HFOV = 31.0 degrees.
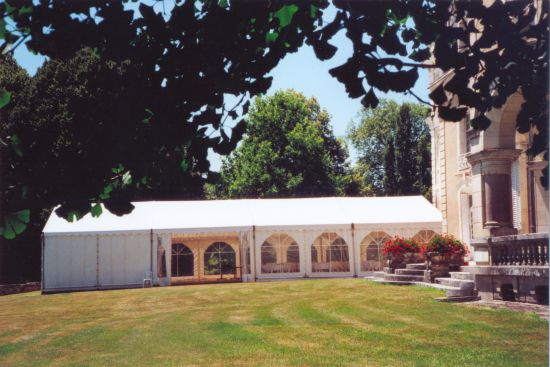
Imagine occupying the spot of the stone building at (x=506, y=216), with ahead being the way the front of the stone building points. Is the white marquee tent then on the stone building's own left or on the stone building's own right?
on the stone building's own right

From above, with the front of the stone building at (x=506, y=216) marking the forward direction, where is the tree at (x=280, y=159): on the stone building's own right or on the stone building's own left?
on the stone building's own right

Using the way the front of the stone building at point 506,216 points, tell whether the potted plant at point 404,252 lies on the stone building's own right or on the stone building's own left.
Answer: on the stone building's own right

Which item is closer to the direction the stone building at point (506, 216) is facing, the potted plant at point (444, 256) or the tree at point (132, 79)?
the tree

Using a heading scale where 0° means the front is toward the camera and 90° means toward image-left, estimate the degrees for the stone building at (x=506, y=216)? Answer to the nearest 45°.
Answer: approximately 45°
